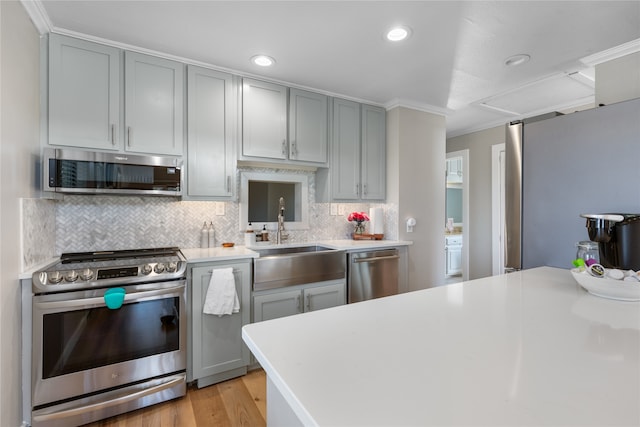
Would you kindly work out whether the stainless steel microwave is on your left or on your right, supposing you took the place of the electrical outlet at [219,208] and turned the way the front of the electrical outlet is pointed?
on your right

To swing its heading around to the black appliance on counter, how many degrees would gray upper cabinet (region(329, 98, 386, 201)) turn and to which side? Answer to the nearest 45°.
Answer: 0° — it already faces it

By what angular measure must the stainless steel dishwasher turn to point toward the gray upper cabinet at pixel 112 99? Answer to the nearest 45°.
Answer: approximately 90° to its right

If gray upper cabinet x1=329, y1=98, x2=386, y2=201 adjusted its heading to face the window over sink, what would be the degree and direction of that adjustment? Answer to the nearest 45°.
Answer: approximately 135° to its right

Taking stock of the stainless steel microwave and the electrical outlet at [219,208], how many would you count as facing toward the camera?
2

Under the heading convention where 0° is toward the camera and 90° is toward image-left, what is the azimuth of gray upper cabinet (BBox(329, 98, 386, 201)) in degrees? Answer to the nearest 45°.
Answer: approximately 315°

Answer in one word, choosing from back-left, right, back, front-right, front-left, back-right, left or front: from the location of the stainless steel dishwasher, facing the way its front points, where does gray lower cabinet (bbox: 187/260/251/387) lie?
right

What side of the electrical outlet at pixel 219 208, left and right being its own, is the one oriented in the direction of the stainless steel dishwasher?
left

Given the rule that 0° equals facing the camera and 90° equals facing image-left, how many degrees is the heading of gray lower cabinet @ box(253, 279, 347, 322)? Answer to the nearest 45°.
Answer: approximately 315°
